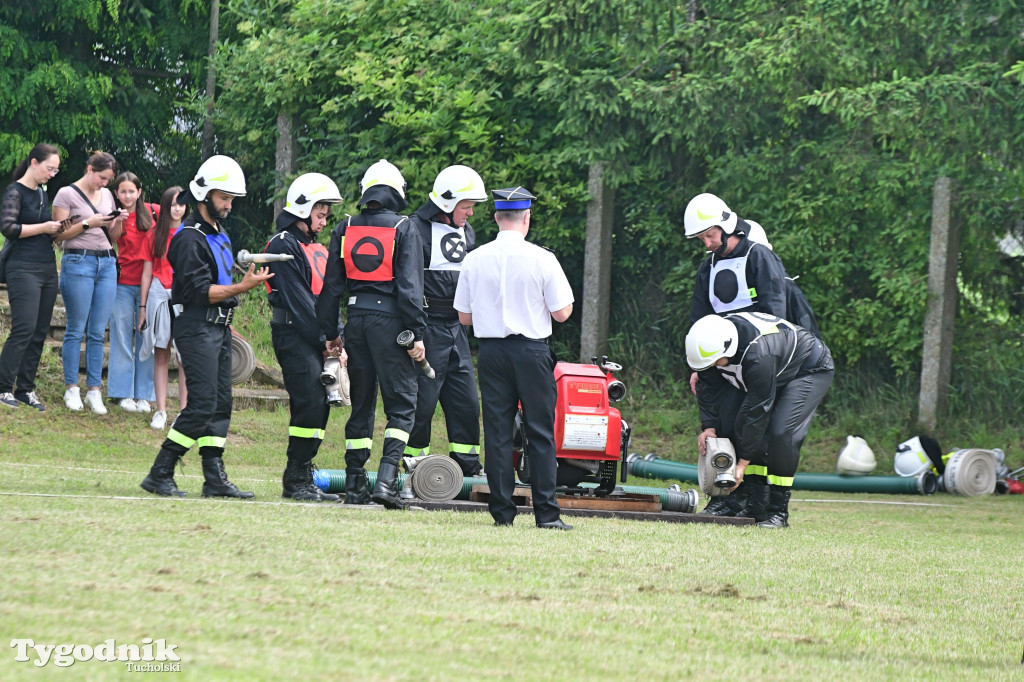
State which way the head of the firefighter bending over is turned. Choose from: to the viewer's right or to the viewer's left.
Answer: to the viewer's left

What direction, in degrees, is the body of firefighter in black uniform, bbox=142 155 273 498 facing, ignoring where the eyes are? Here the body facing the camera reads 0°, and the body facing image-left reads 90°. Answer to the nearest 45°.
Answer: approximately 270°

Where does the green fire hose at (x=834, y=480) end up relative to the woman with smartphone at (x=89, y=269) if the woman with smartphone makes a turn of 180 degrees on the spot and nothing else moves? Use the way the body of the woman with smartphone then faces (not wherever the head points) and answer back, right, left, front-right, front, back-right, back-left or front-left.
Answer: back-right

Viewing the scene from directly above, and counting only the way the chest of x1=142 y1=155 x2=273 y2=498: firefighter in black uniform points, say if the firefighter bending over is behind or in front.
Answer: in front

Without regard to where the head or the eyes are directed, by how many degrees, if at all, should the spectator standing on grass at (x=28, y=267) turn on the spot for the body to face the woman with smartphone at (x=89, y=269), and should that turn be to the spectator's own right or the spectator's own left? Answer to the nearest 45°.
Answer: approximately 90° to the spectator's own left

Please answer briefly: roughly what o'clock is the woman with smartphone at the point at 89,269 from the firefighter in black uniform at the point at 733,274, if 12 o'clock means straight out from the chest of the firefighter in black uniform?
The woman with smartphone is roughly at 2 o'clock from the firefighter in black uniform.

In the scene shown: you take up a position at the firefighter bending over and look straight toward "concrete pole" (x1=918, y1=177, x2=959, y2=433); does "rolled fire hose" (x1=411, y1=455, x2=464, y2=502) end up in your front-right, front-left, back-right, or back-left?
back-left

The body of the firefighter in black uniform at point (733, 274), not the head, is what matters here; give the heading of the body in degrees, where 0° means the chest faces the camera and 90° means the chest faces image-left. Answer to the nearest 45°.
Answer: approximately 45°

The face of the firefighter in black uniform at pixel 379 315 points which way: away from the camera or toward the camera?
away from the camera

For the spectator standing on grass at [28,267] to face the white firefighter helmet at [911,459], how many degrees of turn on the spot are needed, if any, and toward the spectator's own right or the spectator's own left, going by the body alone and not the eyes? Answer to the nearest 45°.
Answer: approximately 45° to the spectator's own left

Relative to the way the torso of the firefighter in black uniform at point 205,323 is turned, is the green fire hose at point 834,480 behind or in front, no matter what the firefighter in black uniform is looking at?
in front
